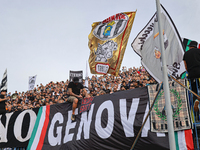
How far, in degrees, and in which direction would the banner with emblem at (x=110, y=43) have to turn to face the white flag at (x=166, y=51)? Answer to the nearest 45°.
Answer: approximately 45° to its left

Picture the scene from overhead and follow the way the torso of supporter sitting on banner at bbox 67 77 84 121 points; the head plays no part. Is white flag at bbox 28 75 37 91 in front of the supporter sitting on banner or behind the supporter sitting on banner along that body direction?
behind

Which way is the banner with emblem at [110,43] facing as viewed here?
toward the camera

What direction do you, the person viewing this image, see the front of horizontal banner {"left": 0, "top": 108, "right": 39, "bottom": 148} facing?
facing the viewer

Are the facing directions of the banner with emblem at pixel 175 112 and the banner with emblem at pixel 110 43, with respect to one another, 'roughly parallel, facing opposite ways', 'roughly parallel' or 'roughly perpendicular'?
roughly parallel
